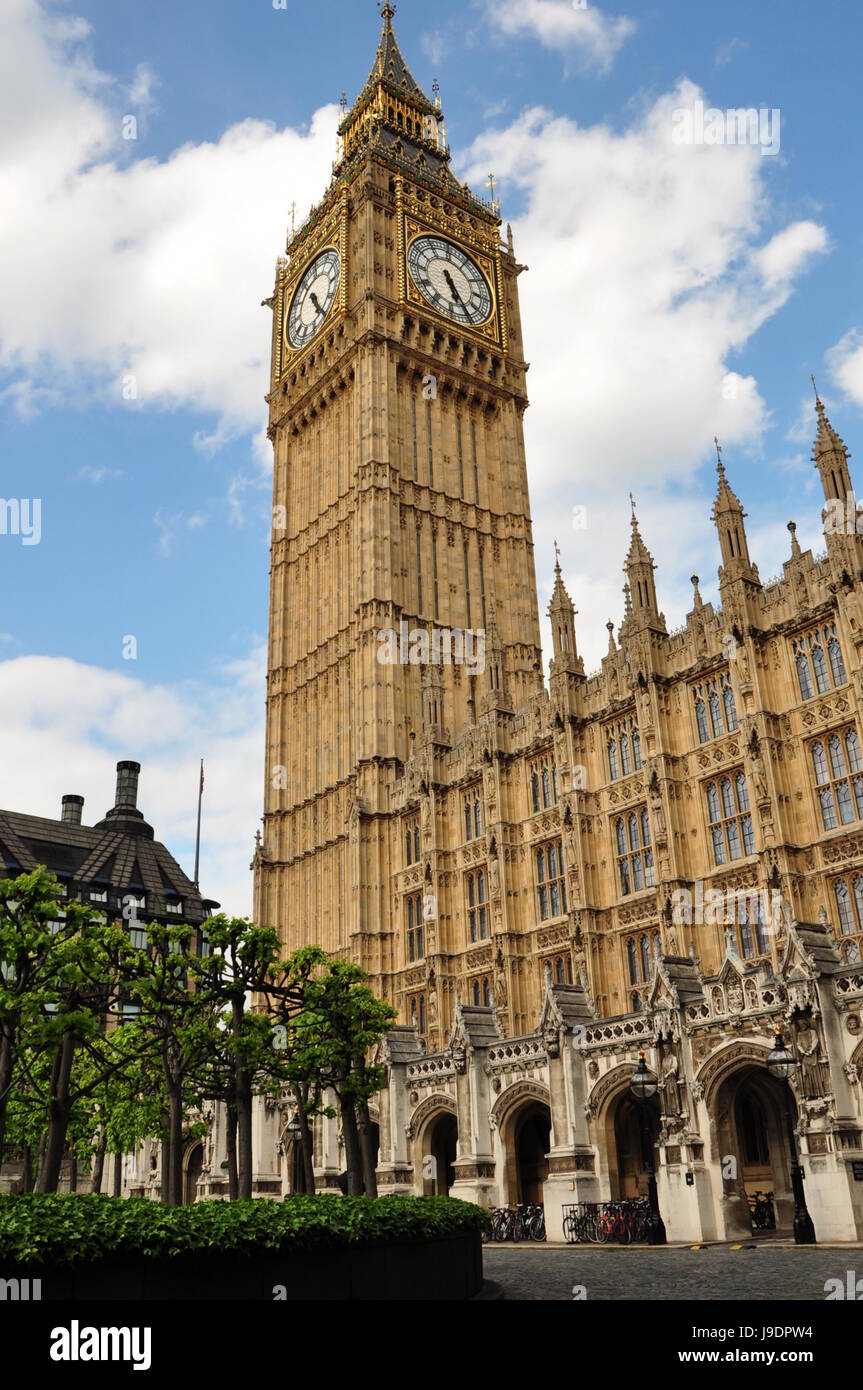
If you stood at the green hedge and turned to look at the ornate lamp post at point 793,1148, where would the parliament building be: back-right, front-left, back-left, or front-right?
front-left

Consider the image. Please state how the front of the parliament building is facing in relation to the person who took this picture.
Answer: facing the viewer and to the left of the viewer

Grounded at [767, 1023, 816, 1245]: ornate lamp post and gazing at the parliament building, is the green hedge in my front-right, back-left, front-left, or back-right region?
back-left

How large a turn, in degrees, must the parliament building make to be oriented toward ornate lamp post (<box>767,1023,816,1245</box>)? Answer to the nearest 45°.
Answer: approximately 45° to its left

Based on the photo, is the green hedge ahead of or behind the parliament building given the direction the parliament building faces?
ahead
